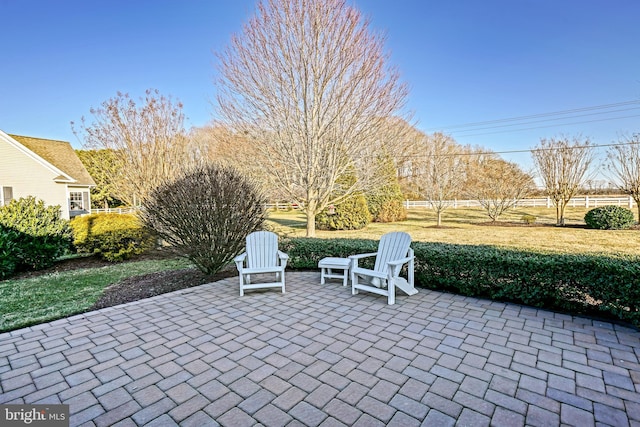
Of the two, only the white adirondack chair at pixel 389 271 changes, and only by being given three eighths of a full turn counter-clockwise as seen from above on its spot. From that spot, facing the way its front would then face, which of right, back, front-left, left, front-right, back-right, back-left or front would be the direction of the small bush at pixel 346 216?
left

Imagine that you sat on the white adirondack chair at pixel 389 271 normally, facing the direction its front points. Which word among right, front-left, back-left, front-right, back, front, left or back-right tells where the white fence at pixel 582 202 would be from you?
back

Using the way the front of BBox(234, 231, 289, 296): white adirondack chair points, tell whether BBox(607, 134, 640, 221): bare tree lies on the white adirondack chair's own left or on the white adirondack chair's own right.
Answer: on the white adirondack chair's own left

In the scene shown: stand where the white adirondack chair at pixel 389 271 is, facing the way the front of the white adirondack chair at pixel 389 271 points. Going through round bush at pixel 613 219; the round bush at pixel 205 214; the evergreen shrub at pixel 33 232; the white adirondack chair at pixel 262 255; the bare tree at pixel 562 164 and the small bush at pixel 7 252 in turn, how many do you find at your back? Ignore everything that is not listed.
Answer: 2

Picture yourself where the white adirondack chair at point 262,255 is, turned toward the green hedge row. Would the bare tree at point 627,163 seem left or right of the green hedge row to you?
left

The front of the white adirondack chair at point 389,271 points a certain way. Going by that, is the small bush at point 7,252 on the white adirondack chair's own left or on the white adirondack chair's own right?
on the white adirondack chair's own right

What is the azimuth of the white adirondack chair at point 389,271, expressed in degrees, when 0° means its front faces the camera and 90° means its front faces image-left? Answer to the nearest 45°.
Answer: approximately 45°

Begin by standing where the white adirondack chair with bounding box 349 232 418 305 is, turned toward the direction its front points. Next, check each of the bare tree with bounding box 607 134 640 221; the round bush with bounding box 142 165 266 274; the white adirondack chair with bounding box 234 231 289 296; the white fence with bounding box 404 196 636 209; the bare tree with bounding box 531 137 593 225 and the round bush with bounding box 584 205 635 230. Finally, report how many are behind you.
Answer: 4

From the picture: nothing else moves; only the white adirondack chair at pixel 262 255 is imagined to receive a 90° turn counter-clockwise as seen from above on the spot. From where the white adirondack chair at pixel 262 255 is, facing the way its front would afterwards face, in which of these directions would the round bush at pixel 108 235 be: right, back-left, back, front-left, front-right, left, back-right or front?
back-left

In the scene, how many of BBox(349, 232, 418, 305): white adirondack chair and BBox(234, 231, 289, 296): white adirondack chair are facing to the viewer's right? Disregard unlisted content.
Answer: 0

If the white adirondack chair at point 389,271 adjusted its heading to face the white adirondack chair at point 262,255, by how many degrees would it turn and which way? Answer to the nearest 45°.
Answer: approximately 45° to its right

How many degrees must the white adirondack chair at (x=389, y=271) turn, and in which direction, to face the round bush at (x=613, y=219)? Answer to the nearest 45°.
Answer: approximately 180°

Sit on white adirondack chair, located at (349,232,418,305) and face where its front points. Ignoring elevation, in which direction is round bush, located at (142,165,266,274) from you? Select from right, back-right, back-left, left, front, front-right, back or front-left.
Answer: front-right

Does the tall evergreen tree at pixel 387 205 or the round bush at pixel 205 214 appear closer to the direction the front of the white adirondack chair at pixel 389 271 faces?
the round bush

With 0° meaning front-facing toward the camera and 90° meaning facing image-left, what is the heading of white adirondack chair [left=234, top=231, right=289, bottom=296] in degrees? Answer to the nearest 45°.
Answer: approximately 0°
